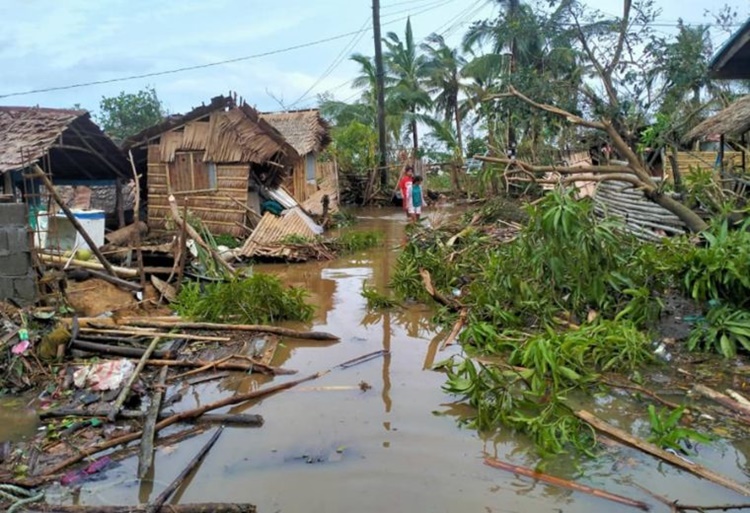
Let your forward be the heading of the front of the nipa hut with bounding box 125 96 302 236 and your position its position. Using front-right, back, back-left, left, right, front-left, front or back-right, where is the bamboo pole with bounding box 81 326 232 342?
front

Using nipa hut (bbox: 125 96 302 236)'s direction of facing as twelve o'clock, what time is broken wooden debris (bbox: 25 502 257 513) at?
The broken wooden debris is roughly at 12 o'clock from the nipa hut.

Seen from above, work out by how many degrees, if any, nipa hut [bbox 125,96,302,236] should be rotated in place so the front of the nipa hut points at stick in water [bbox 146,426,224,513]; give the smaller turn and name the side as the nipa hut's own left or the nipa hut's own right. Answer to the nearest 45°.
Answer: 0° — it already faces it

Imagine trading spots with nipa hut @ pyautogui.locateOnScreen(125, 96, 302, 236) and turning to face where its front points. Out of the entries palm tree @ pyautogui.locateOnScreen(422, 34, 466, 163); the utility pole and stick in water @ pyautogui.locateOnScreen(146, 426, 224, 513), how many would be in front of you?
1

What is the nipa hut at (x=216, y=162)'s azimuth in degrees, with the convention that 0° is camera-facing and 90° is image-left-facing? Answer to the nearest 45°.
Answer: approximately 0°

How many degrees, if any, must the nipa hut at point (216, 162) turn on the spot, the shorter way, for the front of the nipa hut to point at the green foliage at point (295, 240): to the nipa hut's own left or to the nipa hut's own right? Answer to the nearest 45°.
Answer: approximately 45° to the nipa hut's own left

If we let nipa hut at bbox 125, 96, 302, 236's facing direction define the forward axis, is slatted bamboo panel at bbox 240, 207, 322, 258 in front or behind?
in front

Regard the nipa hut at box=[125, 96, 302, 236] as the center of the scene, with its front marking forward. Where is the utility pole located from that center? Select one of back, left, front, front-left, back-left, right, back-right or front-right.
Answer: back-left

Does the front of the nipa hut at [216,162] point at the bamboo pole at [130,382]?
yes

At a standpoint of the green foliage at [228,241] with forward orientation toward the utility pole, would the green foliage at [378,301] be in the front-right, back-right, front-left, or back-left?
back-right

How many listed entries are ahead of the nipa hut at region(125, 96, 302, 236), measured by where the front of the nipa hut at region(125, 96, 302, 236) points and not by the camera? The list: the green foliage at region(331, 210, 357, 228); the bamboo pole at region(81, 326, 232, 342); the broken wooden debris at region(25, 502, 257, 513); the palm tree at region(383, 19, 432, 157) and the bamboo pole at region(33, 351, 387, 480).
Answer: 3

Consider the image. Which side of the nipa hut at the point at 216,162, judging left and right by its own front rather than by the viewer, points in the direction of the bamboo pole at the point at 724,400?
front

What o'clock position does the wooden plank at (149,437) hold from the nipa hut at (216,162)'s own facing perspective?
The wooden plank is roughly at 12 o'clock from the nipa hut.

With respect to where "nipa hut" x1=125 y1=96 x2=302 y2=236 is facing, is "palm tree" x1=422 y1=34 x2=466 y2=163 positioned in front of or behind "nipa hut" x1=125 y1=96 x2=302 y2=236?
behind

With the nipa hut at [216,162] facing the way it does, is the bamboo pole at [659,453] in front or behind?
in front

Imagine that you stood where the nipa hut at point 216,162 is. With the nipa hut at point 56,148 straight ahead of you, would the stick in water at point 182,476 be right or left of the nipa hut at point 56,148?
left

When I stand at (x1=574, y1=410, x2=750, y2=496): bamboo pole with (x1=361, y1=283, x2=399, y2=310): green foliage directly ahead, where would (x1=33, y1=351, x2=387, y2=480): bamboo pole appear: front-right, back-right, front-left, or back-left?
front-left

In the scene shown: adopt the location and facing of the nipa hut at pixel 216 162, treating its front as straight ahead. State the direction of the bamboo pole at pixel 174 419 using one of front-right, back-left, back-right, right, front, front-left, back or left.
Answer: front
